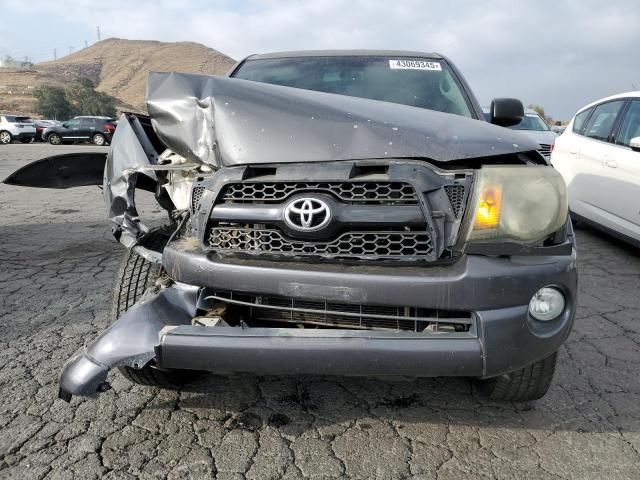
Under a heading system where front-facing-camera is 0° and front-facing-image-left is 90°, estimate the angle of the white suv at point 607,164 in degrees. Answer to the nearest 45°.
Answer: approximately 315°

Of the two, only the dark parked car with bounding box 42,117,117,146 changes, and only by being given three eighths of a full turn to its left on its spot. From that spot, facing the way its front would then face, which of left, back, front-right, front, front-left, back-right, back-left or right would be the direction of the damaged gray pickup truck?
front-right

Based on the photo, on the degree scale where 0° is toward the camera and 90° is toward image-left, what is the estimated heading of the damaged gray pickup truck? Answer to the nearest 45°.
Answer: approximately 0°

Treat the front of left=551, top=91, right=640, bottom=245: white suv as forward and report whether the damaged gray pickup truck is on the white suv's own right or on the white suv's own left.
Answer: on the white suv's own right

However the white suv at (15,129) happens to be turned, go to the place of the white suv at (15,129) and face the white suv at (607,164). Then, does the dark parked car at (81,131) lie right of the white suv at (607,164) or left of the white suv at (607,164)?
left

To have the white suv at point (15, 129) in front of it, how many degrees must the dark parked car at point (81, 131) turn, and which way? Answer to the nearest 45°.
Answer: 0° — it already faces it

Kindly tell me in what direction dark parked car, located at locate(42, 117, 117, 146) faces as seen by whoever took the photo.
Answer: facing to the left of the viewer

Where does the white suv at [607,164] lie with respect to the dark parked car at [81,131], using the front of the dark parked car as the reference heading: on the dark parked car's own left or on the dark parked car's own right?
on the dark parked car's own left
